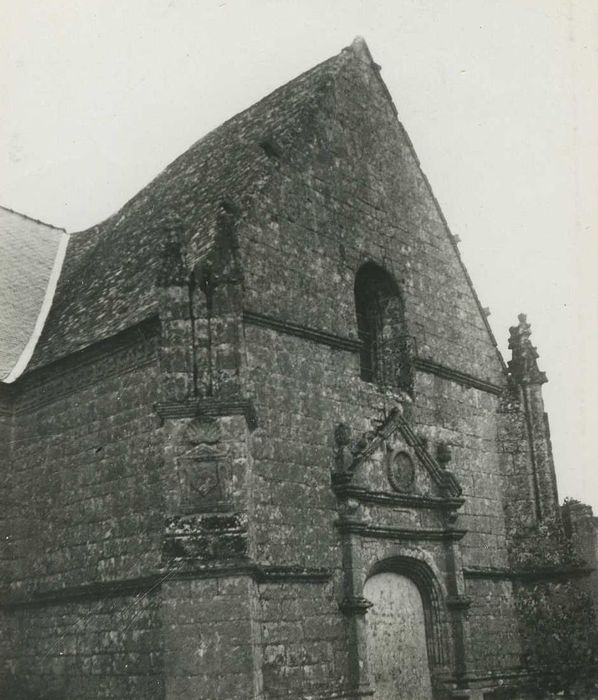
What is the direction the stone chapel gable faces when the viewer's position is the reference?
facing the viewer and to the right of the viewer
